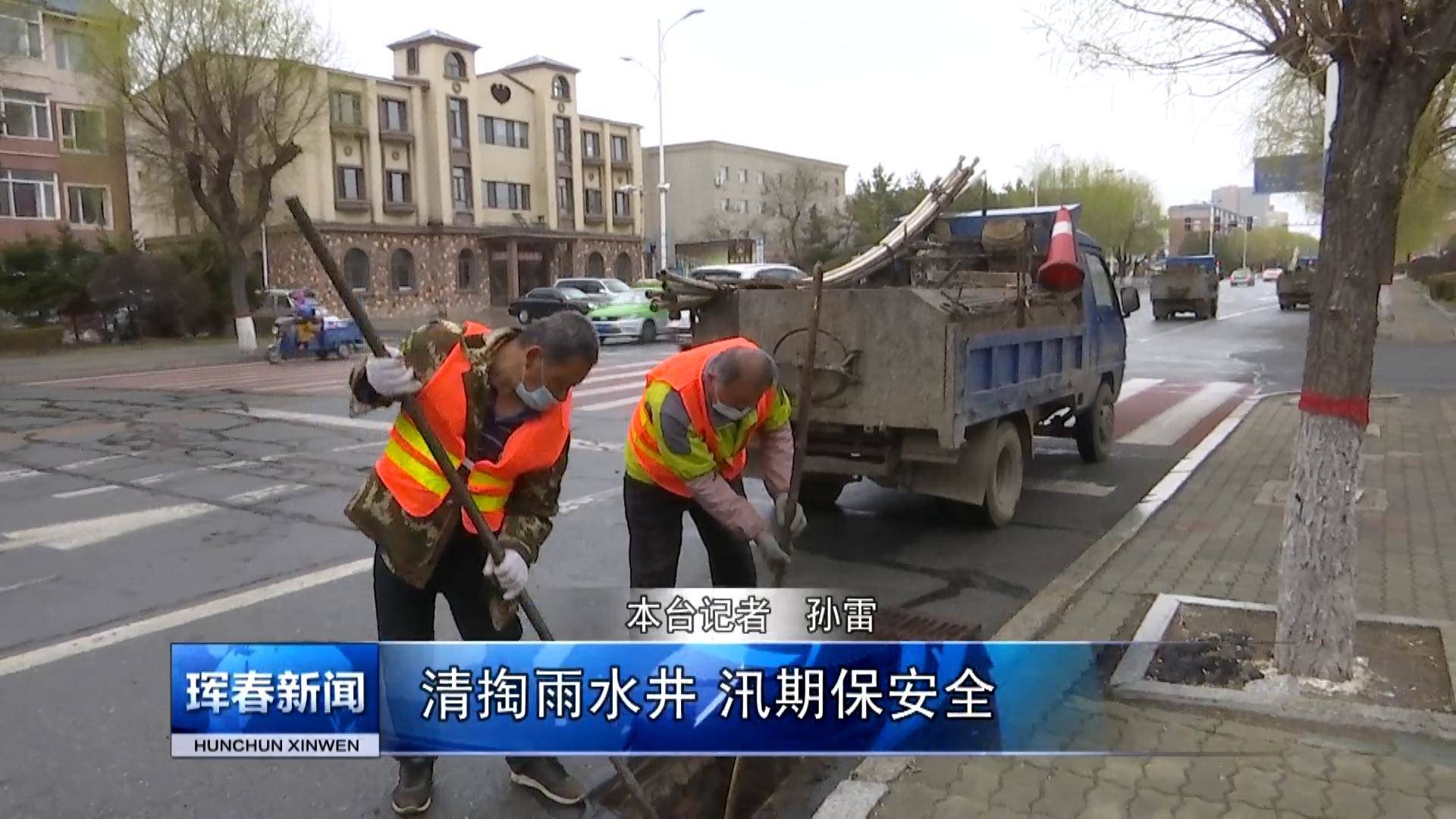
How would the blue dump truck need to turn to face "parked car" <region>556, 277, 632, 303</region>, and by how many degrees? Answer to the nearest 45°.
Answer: approximately 45° to its left

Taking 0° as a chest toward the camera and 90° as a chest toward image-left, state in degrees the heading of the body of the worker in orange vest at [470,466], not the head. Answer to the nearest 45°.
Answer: approximately 315°

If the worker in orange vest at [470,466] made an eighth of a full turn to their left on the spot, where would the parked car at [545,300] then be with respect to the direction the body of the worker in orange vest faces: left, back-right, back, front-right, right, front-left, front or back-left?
left

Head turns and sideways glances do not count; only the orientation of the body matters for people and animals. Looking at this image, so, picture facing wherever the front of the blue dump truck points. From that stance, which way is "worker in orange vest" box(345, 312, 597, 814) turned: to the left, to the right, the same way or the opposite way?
to the right

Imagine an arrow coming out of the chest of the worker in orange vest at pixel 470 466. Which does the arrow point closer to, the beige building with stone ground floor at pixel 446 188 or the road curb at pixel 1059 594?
the road curb

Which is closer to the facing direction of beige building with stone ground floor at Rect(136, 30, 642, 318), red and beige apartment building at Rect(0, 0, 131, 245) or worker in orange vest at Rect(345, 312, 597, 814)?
the worker in orange vest

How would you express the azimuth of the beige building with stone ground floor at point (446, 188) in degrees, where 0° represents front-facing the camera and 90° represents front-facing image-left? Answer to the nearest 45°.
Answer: approximately 315°

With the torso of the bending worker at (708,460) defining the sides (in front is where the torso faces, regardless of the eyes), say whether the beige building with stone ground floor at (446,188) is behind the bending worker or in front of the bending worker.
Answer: behind

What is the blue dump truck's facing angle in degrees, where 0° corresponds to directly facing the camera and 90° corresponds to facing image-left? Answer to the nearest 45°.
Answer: approximately 225°

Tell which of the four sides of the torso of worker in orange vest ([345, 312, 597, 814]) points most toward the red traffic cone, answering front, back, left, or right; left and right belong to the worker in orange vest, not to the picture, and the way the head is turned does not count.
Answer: left
